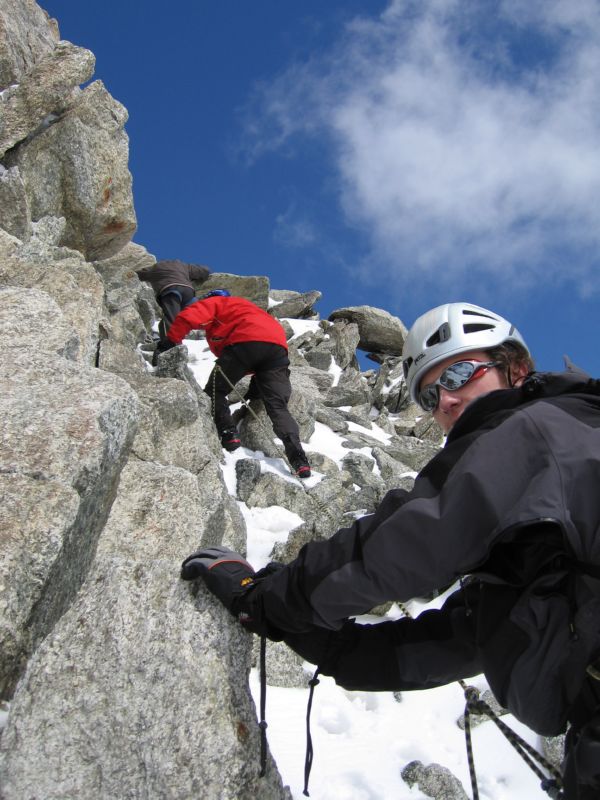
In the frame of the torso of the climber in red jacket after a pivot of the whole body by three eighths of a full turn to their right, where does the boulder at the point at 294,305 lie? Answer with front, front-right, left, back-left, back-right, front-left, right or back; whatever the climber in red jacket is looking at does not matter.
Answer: left

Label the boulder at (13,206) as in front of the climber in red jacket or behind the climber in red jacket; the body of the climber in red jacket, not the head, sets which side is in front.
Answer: in front

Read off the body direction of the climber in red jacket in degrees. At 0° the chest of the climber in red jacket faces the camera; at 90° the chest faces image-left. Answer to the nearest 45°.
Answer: approximately 135°

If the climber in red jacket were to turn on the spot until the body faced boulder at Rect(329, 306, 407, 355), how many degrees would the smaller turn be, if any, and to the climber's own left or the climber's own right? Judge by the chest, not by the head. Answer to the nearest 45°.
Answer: approximately 45° to the climber's own right

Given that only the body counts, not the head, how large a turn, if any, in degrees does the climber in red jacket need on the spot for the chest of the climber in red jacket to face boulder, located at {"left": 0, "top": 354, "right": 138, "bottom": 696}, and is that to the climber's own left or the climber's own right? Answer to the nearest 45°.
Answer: approximately 135° to the climber's own left

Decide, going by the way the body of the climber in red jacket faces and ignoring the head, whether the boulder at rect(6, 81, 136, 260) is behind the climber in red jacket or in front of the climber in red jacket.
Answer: in front
